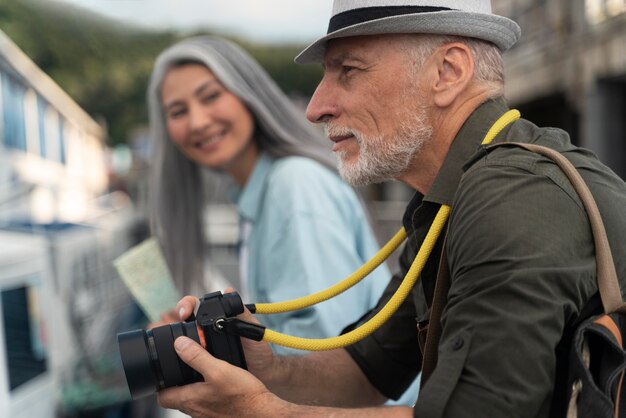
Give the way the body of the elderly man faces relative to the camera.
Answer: to the viewer's left

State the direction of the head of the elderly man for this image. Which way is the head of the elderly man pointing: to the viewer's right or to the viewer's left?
to the viewer's left

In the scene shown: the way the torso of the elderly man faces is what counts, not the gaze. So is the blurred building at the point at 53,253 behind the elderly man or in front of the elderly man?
in front

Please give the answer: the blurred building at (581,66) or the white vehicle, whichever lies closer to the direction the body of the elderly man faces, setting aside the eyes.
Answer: the white vehicle

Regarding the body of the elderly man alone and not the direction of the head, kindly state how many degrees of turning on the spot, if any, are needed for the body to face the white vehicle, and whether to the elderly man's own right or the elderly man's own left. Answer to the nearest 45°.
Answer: approximately 45° to the elderly man's own right

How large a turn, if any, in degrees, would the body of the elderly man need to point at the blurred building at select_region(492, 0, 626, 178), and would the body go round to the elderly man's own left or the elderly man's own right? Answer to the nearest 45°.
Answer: approximately 90° to the elderly man's own right
